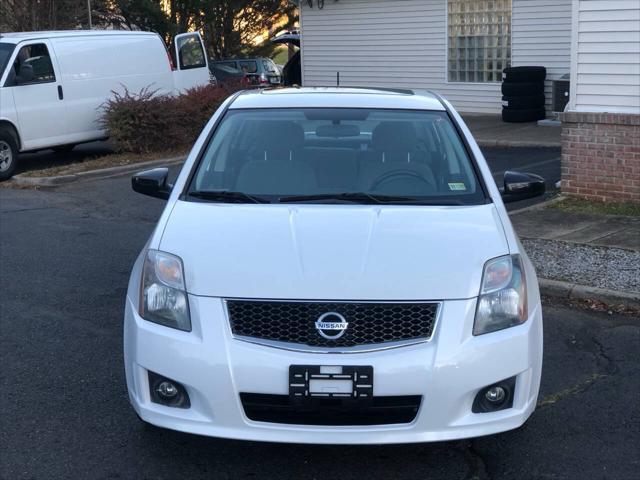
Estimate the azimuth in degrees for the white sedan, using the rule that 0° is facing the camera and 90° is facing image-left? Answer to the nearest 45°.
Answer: approximately 0°

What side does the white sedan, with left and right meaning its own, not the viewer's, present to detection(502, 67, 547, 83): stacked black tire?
back

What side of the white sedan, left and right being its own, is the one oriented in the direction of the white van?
back

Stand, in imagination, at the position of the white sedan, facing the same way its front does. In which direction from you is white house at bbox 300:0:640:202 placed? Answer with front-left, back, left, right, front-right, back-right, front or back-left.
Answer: back

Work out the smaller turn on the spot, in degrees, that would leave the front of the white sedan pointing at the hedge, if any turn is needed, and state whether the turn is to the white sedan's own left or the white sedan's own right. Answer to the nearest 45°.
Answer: approximately 180°

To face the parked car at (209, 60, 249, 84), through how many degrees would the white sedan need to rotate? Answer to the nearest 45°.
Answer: approximately 180°

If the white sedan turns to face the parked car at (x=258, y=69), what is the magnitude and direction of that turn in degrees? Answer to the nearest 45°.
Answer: approximately 180°
